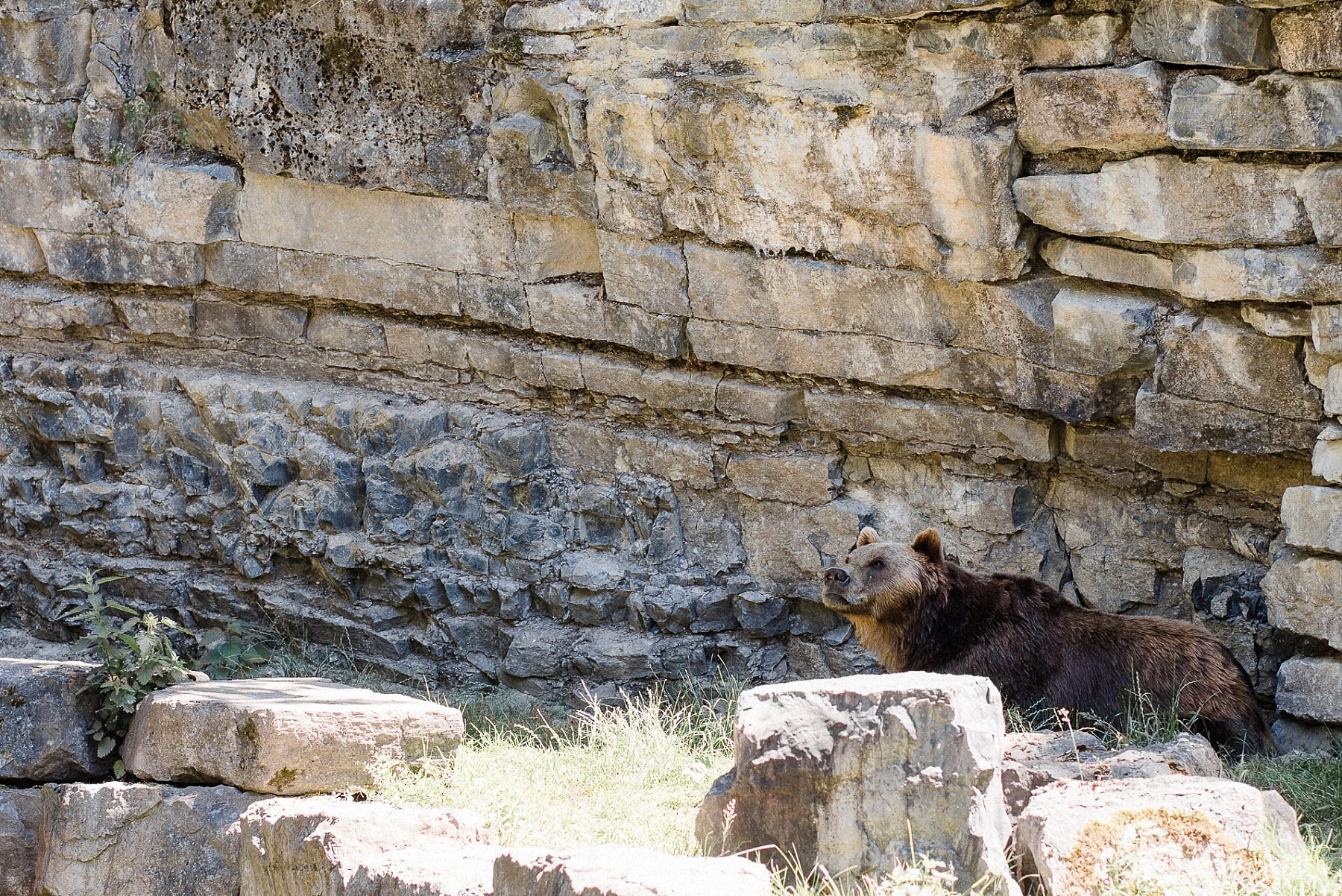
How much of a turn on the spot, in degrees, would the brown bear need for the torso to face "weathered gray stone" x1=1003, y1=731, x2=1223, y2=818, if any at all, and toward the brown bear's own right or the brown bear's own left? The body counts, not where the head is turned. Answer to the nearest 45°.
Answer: approximately 90° to the brown bear's own left

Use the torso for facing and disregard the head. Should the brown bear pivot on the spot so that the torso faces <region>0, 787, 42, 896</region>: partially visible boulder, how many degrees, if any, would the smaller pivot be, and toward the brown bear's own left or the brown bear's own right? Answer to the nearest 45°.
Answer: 0° — it already faces it

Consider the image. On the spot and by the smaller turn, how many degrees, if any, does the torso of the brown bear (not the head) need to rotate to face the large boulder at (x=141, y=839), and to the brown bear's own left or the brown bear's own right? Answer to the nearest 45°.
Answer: approximately 45° to the brown bear's own left

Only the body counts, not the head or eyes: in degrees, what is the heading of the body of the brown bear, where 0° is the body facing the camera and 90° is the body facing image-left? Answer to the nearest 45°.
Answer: approximately 90°

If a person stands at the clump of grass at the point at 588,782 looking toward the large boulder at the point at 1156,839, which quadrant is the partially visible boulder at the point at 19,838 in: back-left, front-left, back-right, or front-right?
back-right

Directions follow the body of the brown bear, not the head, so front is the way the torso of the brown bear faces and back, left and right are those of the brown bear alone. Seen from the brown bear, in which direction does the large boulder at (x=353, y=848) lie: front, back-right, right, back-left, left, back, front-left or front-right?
front-left

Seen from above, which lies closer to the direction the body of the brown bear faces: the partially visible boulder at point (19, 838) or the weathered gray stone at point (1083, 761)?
the partially visible boulder

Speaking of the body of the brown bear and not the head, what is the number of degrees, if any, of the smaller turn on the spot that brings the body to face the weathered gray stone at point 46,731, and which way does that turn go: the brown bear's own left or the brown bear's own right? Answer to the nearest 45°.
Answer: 0° — it already faces it

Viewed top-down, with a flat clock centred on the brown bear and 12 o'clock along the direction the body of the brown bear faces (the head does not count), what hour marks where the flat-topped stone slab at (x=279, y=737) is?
The flat-topped stone slab is roughly at 11 o'clock from the brown bear.

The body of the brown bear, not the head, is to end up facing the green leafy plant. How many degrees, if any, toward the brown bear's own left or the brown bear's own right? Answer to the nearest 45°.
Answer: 0° — it already faces it

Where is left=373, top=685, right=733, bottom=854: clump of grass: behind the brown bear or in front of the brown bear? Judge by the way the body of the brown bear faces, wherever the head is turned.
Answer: in front
